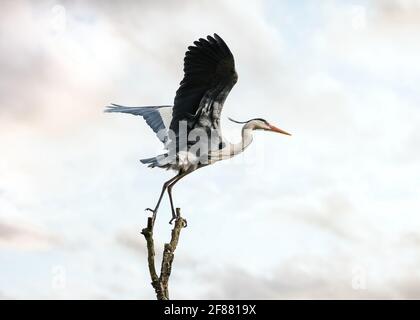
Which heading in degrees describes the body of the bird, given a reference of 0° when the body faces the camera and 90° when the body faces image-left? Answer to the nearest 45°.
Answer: approximately 270°
